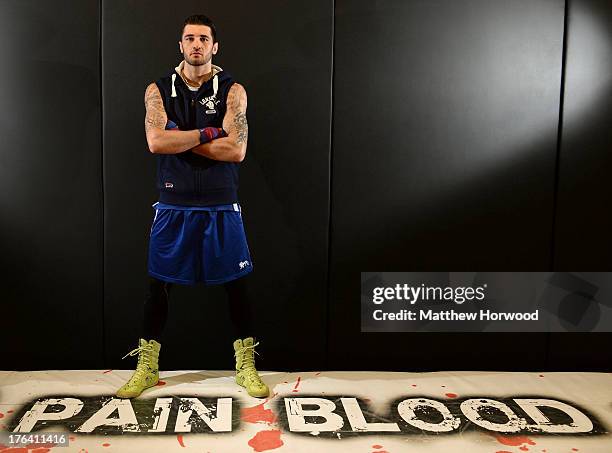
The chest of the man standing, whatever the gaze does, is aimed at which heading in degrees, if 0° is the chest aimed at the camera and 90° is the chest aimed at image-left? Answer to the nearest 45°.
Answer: approximately 0°

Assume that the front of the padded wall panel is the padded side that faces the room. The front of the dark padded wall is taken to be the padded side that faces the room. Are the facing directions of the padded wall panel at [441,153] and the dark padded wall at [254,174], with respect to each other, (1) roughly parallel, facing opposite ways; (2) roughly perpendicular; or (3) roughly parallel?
roughly parallel

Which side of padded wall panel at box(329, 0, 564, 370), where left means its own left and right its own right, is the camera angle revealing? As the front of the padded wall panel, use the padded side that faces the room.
front

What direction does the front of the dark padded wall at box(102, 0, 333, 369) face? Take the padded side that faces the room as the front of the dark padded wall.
toward the camera

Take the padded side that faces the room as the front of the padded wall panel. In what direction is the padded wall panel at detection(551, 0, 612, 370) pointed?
toward the camera

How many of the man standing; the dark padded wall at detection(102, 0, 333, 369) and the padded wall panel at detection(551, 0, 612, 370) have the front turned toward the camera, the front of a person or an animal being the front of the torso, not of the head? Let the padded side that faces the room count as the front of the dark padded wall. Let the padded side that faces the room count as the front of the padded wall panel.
3

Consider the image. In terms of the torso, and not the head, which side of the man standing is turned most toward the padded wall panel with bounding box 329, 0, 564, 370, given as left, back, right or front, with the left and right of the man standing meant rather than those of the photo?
left

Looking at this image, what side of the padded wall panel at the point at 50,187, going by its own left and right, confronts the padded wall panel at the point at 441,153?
left

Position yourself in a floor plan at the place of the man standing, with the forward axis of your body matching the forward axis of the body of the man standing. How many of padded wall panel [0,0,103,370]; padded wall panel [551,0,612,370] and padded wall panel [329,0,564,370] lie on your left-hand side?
2

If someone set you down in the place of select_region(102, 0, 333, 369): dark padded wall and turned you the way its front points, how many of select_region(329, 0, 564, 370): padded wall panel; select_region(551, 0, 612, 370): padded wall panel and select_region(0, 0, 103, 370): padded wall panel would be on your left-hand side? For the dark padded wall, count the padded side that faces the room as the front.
2
